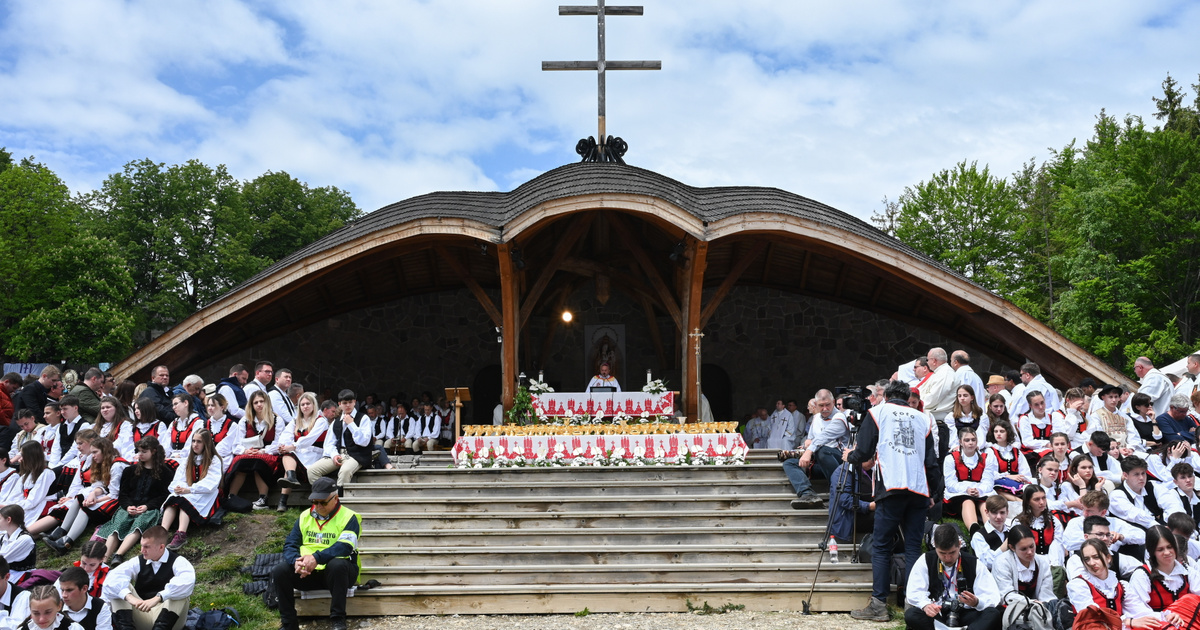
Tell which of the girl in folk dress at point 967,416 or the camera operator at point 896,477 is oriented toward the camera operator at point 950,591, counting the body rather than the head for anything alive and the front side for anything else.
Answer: the girl in folk dress

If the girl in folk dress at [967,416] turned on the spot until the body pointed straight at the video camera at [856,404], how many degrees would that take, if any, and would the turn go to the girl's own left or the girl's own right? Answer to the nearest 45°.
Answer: approximately 45° to the girl's own right

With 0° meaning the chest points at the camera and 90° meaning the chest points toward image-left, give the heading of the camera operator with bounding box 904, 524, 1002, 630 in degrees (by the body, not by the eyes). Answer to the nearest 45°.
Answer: approximately 0°

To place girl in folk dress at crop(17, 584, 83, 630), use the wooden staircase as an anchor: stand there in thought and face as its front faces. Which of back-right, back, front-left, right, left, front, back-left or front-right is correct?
front-right

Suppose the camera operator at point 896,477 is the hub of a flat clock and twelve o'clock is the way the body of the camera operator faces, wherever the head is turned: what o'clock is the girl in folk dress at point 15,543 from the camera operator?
The girl in folk dress is roughly at 10 o'clock from the camera operator.

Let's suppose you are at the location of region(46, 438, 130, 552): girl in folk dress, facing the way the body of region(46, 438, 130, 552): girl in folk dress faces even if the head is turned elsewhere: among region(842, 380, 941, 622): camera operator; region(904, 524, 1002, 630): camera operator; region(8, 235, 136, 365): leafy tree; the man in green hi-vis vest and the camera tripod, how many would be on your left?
4

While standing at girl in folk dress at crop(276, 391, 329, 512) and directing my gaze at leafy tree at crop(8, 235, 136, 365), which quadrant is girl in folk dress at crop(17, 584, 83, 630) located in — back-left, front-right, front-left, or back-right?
back-left

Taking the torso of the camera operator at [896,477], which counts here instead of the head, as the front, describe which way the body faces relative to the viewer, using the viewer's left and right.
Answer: facing away from the viewer and to the left of the viewer

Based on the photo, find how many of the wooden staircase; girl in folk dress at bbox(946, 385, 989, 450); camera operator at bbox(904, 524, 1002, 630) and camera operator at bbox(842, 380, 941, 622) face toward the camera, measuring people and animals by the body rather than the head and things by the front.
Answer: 3
